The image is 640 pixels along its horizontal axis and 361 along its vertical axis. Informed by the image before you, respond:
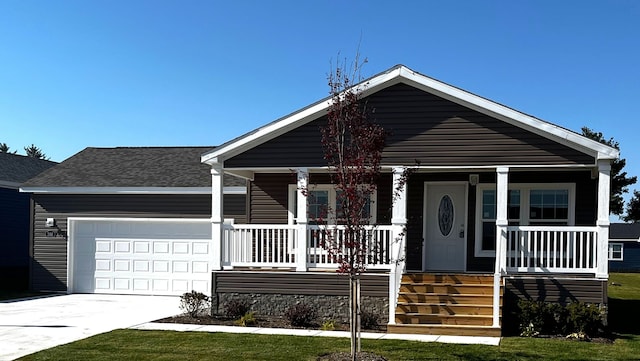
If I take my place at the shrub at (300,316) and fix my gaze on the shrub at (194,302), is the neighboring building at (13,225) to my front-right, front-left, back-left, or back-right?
front-right

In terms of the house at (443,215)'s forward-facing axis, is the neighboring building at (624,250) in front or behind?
behind

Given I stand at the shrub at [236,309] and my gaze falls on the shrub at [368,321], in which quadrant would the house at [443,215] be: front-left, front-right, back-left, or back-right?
front-left

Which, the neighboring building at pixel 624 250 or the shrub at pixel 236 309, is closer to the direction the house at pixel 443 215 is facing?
the shrub

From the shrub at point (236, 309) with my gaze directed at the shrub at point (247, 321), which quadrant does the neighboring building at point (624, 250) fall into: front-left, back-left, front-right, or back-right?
back-left

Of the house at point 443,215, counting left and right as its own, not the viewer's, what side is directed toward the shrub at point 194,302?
right

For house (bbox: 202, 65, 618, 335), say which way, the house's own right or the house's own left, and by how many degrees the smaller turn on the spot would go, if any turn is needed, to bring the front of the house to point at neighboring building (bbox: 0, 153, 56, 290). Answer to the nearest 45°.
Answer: approximately 135° to the house's own right

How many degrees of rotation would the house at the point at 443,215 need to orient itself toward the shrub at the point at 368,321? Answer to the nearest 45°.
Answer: approximately 45° to its right

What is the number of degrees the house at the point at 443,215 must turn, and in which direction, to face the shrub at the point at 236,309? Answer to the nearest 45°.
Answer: approximately 90° to its right

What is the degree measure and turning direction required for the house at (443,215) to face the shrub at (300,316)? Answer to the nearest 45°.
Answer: approximately 45° to its right

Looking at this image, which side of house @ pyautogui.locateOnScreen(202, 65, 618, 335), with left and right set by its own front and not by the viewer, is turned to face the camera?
front
